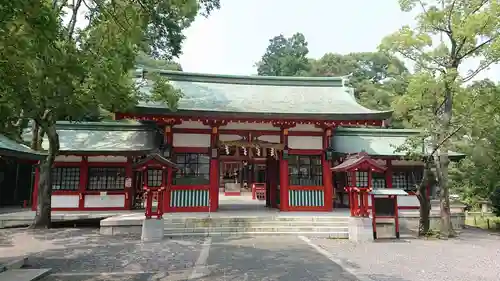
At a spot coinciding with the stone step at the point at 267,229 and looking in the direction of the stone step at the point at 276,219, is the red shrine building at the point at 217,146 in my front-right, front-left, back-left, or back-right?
front-left

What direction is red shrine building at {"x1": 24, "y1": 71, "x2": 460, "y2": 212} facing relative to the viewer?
toward the camera

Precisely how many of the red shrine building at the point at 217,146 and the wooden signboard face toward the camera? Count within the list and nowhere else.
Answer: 2

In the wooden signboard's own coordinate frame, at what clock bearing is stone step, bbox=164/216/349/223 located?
The stone step is roughly at 3 o'clock from the wooden signboard.

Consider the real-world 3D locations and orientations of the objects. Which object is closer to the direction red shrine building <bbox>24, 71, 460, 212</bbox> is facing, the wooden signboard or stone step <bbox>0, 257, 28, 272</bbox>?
the stone step

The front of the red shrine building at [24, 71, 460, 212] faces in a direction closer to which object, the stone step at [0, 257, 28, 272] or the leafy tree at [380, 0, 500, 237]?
the stone step

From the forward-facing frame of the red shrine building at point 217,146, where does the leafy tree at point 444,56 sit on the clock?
The leafy tree is roughly at 10 o'clock from the red shrine building.

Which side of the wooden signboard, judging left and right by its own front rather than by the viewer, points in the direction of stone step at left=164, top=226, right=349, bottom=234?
right

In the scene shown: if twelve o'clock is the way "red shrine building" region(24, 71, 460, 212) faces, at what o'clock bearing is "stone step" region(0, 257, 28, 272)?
The stone step is roughly at 1 o'clock from the red shrine building.

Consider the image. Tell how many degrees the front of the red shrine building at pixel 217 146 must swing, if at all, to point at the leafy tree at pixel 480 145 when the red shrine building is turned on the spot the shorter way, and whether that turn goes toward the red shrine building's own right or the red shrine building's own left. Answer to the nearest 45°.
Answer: approximately 90° to the red shrine building's own left

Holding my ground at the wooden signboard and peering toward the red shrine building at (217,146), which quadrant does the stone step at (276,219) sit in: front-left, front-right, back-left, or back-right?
front-left

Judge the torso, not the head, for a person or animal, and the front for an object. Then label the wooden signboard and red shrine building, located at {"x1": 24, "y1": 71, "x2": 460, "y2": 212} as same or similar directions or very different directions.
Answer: same or similar directions

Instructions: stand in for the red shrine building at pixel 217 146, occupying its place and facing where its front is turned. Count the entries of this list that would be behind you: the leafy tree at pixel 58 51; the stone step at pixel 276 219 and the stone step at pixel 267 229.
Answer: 0

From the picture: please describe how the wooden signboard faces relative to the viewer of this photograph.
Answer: facing the viewer
